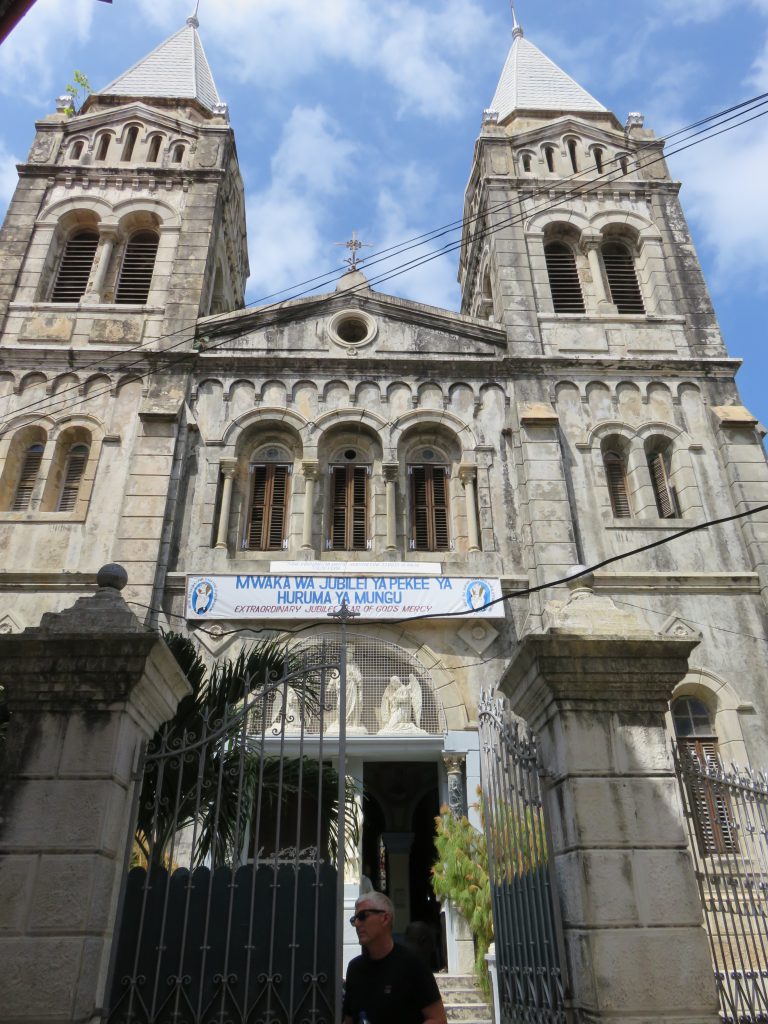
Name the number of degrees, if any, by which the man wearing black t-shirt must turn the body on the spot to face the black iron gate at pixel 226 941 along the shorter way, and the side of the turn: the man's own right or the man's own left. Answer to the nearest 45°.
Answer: approximately 90° to the man's own right

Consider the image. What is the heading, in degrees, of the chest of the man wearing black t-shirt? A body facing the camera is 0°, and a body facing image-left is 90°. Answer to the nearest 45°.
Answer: approximately 45°

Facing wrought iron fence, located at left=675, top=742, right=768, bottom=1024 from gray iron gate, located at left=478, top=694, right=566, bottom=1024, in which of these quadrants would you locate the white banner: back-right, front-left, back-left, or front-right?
back-left

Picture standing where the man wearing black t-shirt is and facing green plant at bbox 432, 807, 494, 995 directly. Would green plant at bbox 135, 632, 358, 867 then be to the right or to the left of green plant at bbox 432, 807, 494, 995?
left

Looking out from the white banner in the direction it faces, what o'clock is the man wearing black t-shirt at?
The man wearing black t-shirt is roughly at 12 o'clock from the white banner.

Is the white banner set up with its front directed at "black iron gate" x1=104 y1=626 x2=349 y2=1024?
yes
